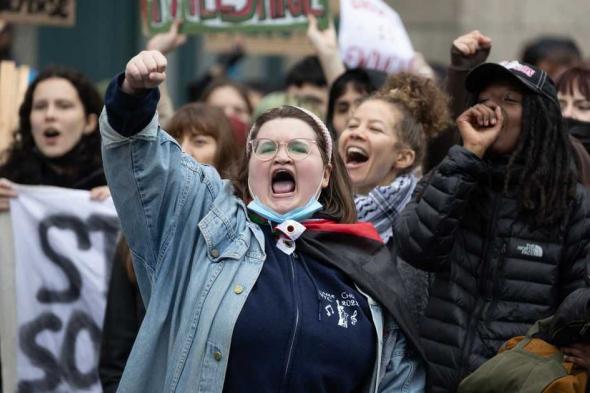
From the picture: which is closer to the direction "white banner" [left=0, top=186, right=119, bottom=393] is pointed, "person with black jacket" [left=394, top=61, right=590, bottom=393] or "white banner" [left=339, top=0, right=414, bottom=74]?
the person with black jacket

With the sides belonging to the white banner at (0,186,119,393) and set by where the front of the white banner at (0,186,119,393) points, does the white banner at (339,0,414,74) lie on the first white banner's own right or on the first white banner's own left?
on the first white banner's own left

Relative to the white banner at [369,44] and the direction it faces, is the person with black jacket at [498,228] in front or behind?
in front

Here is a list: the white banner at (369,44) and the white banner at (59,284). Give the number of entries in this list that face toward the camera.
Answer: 2

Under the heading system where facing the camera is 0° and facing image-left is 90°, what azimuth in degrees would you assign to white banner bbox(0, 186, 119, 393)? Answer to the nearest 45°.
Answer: approximately 0°

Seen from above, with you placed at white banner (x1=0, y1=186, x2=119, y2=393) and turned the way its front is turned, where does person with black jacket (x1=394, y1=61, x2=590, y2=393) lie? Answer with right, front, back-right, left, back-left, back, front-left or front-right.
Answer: front-left

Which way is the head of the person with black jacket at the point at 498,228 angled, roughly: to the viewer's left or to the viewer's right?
to the viewer's left
